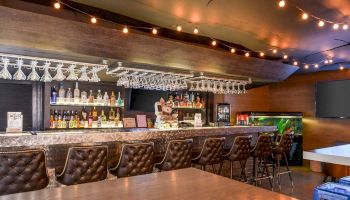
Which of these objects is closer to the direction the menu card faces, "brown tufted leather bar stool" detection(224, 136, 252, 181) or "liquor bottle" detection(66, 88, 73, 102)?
the brown tufted leather bar stool

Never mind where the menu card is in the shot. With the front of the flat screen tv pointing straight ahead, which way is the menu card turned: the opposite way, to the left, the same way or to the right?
to the left

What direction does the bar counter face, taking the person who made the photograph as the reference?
facing the viewer and to the right of the viewer

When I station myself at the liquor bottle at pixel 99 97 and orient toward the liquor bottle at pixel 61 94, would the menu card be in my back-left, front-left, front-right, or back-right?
front-left

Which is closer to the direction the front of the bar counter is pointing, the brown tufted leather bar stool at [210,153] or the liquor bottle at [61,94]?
the brown tufted leather bar stool

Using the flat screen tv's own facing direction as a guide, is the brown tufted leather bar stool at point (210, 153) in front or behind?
in front

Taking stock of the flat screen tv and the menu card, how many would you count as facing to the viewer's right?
0

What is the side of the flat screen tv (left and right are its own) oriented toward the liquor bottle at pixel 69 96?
front

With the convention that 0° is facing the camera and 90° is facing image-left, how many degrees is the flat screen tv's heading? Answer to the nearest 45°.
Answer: approximately 45°

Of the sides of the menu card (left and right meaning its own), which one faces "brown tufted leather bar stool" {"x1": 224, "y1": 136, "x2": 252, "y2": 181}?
left

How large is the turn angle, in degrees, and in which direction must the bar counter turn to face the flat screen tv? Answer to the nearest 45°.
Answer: approximately 90° to its left

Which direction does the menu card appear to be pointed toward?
toward the camera

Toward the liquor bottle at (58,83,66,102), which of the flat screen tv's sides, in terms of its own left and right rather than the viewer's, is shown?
front

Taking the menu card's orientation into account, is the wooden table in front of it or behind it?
in front

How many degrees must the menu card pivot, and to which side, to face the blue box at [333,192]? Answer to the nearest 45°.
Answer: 0° — it already faces it

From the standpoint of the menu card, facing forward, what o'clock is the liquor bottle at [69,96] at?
The liquor bottle is roughly at 7 o'clock from the menu card.

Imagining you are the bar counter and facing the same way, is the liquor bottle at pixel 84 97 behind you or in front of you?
behind

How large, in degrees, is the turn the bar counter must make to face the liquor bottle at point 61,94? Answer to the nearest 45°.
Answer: approximately 180°
